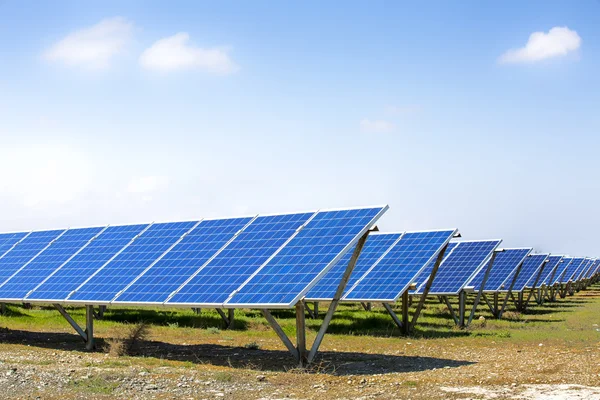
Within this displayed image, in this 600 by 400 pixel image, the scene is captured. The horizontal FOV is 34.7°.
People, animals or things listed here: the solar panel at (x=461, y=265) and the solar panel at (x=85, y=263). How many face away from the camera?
0

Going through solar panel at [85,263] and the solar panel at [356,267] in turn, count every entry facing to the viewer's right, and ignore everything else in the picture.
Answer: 0

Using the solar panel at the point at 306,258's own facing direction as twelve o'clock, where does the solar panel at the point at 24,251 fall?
the solar panel at the point at 24,251 is roughly at 3 o'clock from the solar panel at the point at 306,258.

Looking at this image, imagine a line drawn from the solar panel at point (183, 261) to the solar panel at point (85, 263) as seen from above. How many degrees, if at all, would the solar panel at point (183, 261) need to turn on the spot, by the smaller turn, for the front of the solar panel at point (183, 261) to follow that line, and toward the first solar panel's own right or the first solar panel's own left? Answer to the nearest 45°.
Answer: approximately 90° to the first solar panel's own right

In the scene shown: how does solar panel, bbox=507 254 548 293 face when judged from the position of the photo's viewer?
facing the viewer and to the left of the viewer

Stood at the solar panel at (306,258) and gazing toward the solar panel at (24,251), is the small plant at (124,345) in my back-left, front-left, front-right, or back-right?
front-left

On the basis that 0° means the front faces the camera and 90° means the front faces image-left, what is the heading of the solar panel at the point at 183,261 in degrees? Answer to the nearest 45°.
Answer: approximately 45°
